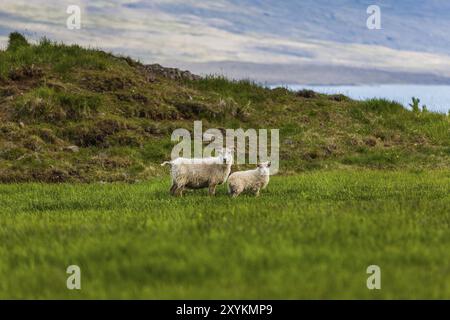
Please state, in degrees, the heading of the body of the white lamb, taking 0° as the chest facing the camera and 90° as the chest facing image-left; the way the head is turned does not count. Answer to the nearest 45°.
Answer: approximately 270°

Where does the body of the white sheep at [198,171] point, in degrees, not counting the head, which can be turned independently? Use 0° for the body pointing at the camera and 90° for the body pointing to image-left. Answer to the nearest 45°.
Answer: approximately 270°

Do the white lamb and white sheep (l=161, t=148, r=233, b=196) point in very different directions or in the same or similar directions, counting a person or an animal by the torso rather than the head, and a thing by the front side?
same or similar directions

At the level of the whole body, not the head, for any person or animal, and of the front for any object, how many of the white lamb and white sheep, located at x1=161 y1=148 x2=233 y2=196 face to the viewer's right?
2

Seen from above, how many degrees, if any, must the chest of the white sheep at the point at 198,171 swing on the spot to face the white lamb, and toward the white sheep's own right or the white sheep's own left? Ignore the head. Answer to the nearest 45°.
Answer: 0° — it already faces it

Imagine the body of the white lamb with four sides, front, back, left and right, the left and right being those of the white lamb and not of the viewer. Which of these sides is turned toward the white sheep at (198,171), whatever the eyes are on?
back
